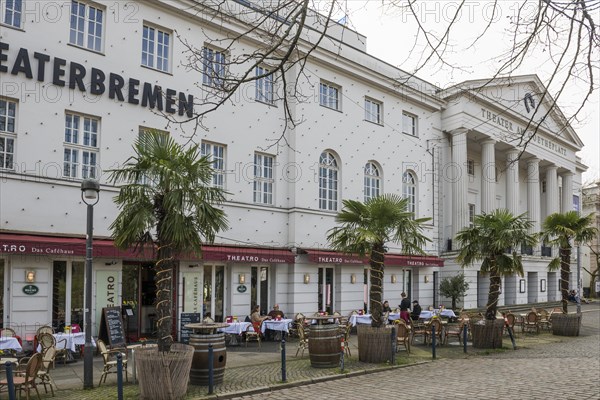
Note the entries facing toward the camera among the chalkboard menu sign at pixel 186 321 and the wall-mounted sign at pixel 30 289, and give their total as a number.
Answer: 2

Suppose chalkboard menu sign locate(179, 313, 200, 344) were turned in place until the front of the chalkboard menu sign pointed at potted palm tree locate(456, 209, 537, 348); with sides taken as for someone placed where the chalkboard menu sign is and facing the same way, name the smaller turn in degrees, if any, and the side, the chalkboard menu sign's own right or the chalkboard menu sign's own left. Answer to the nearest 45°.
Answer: approximately 90° to the chalkboard menu sign's own left

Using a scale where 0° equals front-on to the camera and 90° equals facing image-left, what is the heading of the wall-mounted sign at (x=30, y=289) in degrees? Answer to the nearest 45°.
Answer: approximately 0°

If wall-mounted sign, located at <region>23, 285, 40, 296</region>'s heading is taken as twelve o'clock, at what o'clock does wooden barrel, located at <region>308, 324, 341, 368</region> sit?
The wooden barrel is roughly at 10 o'clock from the wall-mounted sign.

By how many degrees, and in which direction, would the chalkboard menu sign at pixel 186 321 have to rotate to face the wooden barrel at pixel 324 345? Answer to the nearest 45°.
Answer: approximately 45° to its left
